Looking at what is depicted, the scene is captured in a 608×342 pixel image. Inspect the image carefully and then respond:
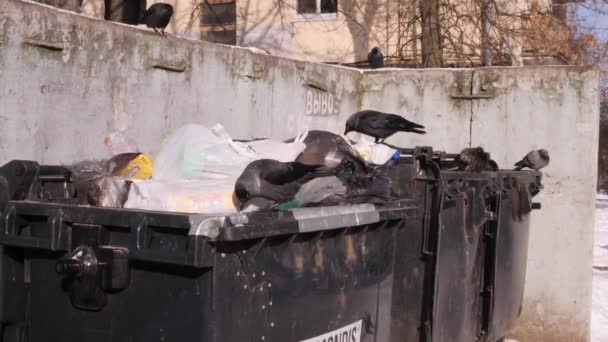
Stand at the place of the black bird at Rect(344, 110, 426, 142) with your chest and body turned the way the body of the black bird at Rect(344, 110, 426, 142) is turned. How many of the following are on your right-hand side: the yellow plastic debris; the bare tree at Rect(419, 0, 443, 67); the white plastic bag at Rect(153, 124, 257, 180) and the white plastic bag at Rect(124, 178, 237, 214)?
1

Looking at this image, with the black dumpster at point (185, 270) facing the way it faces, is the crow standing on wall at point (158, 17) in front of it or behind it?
behind

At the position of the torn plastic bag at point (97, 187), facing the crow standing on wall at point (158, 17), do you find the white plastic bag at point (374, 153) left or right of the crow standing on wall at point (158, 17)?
right

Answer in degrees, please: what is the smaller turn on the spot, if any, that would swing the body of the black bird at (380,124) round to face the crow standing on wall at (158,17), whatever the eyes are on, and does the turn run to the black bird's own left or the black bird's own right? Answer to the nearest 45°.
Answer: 0° — it already faces it

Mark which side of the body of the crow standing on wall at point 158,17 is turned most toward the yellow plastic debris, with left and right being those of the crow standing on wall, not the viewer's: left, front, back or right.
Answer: right

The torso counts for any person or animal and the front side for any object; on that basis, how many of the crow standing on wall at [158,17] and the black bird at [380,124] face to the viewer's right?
1

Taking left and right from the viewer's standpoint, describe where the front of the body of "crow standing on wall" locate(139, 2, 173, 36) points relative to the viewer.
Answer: facing to the right of the viewer

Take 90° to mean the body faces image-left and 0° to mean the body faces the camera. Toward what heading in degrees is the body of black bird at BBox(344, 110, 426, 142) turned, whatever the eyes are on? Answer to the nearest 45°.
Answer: approximately 90°

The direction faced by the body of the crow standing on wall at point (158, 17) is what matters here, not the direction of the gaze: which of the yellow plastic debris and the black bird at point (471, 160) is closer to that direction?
the black bird

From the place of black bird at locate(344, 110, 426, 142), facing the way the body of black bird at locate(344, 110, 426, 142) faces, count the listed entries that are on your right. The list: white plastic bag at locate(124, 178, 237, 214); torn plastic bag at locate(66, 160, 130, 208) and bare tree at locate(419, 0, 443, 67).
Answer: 1
